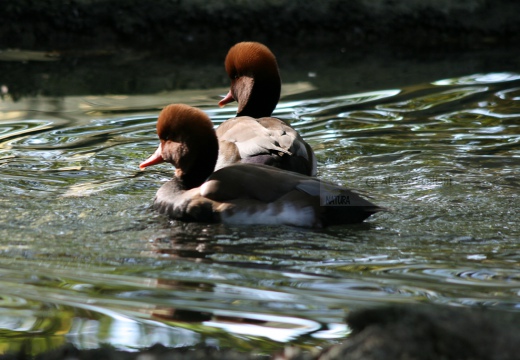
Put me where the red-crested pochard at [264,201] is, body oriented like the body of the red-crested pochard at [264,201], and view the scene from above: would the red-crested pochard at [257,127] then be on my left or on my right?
on my right

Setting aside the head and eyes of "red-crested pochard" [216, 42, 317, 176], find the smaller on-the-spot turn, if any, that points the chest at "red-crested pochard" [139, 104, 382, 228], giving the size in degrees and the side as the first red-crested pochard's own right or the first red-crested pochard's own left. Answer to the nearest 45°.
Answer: approximately 135° to the first red-crested pochard's own left

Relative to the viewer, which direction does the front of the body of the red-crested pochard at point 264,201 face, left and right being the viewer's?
facing to the left of the viewer

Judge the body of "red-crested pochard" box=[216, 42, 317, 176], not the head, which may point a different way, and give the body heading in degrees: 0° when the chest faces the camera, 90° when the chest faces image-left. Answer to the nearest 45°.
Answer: approximately 135°

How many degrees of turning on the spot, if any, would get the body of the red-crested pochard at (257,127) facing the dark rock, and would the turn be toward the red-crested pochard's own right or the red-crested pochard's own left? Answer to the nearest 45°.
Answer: approximately 135° to the red-crested pochard's own left
